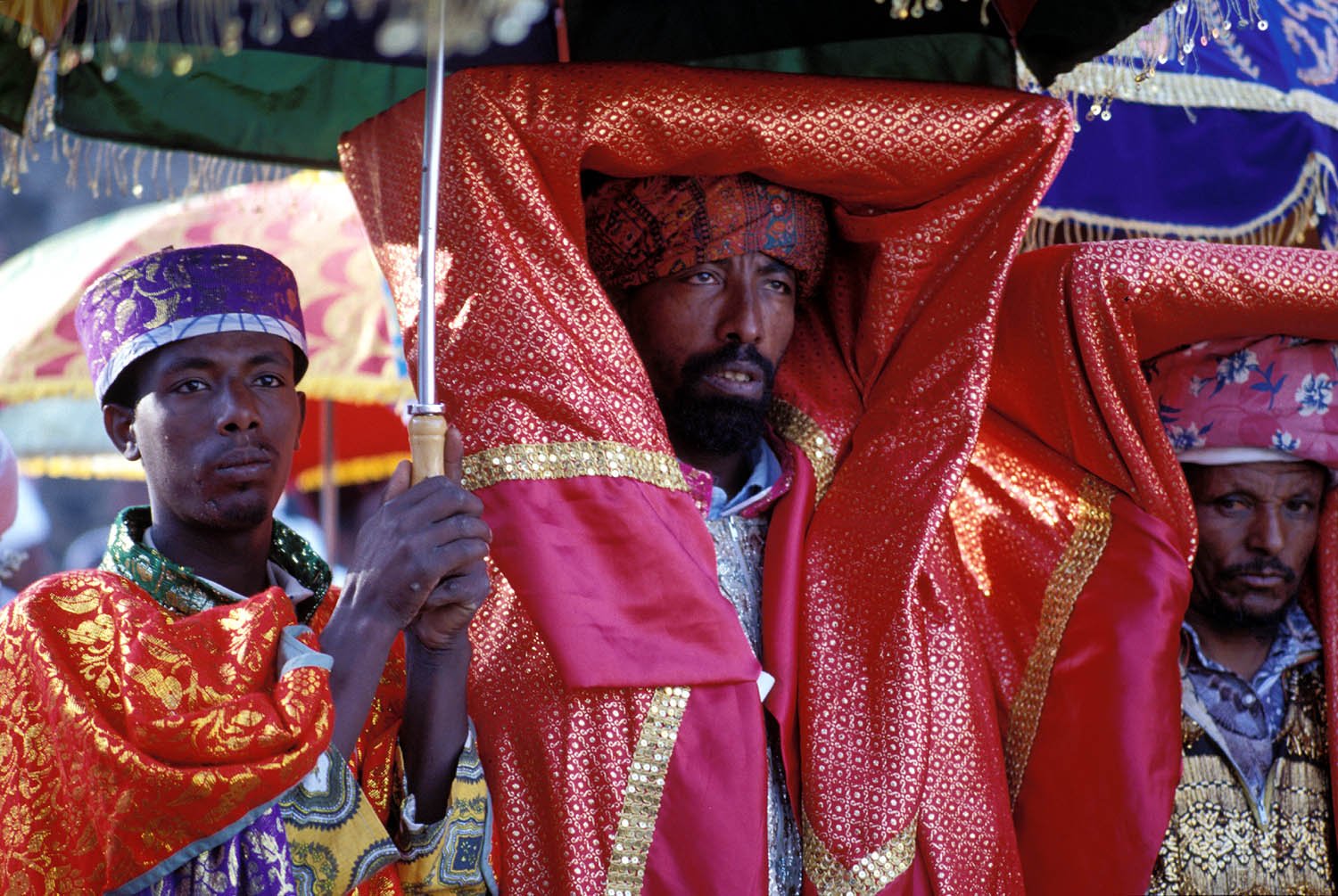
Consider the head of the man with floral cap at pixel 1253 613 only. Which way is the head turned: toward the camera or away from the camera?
toward the camera

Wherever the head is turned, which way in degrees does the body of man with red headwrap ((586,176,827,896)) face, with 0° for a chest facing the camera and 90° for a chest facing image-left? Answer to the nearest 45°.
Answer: approximately 315°

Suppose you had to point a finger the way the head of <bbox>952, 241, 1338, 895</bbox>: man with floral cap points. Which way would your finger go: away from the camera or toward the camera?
toward the camera

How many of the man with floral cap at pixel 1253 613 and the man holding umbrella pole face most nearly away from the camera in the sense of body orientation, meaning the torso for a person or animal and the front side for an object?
0

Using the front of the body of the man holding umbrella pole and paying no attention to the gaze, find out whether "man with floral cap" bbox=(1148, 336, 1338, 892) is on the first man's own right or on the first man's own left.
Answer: on the first man's own left

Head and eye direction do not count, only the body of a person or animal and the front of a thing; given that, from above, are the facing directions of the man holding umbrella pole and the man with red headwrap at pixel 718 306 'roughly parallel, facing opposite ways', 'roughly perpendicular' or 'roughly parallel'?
roughly parallel

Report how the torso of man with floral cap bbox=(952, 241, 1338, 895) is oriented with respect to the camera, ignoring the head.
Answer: toward the camera

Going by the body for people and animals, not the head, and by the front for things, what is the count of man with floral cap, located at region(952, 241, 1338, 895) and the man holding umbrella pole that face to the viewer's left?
0

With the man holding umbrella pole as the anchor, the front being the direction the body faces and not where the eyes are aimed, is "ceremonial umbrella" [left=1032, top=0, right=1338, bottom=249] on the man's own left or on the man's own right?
on the man's own left

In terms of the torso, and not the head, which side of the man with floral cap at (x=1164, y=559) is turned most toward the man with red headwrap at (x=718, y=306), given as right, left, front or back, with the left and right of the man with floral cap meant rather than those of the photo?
right

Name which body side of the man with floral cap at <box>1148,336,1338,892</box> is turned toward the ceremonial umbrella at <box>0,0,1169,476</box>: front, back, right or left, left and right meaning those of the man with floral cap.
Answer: right

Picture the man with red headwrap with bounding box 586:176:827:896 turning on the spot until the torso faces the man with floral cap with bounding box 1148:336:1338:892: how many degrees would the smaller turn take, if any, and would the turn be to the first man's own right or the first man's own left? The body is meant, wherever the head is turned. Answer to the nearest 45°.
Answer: approximately 45° to the first man's own left
